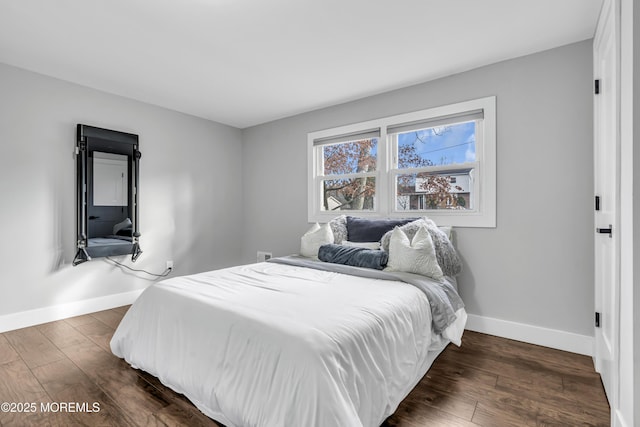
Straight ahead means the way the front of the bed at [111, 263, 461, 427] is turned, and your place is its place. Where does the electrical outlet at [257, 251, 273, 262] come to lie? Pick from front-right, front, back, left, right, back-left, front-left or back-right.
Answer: back-right

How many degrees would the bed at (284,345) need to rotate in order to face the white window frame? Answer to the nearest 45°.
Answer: approximately 180°

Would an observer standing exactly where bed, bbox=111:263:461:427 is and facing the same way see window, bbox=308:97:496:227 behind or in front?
behind

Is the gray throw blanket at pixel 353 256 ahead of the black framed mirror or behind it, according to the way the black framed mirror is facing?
ahead

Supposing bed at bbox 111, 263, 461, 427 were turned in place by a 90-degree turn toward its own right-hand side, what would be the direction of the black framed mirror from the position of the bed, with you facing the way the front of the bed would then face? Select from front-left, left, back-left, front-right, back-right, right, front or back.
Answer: front

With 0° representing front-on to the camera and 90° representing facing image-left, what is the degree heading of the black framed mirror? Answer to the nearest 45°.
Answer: approximately 315°

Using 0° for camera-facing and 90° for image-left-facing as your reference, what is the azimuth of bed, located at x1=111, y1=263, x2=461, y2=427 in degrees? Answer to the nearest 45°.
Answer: approximately 45°

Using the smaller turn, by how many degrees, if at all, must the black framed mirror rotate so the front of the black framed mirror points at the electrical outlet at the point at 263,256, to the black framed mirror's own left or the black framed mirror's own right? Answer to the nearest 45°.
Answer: approximately 45° to the black framed mirror's own left
